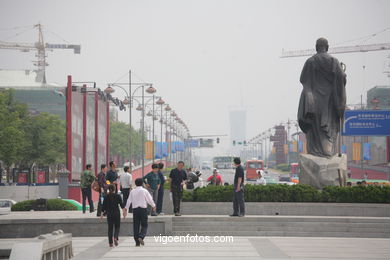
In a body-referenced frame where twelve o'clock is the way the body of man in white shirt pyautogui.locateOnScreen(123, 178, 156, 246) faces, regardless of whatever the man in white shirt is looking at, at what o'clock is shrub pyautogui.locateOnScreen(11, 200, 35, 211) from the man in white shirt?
The shrub is roughly at 11 o'clock from the man in white shirt.

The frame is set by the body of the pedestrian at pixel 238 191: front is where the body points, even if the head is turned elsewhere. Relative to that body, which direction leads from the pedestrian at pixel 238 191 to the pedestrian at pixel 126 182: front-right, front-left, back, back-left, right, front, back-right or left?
front

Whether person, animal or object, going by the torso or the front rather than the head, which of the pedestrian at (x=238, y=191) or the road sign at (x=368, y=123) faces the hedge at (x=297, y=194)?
the road sign

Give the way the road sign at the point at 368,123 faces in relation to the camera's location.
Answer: facing the viewer

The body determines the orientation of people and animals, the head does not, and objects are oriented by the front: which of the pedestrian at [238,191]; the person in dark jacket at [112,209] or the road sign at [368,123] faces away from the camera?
the person in dark jacket

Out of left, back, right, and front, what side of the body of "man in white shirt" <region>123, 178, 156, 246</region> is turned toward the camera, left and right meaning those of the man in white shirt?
back

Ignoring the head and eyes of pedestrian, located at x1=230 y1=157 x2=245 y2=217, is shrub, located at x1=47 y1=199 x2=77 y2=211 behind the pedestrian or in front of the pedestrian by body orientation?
in front

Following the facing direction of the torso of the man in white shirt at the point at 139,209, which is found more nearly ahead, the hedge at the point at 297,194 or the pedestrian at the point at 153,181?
the pedestrian

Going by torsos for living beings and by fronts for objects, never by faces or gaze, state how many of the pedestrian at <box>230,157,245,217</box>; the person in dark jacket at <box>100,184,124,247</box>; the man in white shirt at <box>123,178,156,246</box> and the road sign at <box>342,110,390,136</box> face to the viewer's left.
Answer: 1

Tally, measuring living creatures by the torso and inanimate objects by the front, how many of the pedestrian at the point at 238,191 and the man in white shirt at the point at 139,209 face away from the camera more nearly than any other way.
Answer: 1

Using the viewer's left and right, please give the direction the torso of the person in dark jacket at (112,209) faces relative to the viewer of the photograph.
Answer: facing away from the viewer

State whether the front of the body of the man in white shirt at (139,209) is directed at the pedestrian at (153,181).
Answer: yes
